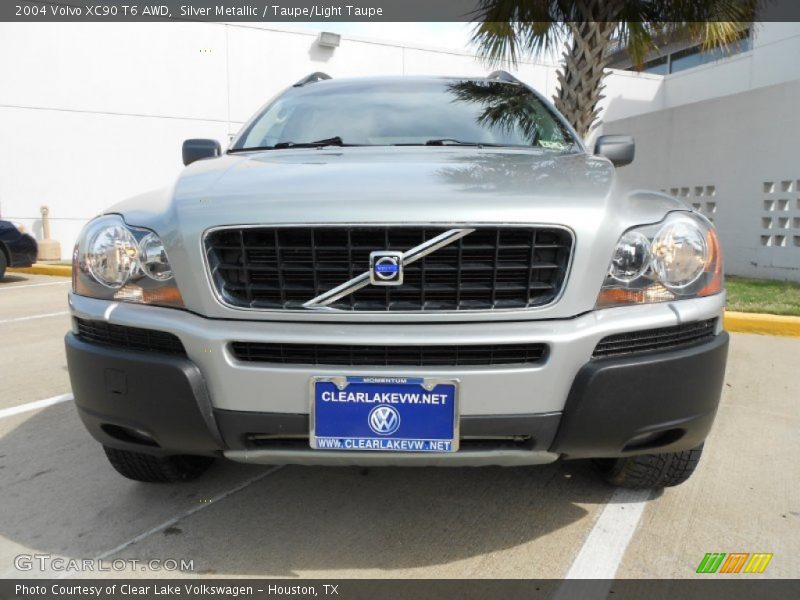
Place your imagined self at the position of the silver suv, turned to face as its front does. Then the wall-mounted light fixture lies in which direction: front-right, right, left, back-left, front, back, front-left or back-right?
back

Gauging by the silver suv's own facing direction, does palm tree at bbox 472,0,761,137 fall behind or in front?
behind

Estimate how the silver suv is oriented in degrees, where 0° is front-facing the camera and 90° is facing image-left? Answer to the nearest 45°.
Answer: approximately 0°

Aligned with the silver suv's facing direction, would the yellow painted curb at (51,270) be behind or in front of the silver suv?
behind

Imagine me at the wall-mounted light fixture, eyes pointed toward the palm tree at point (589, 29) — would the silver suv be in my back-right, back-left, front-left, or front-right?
front-right

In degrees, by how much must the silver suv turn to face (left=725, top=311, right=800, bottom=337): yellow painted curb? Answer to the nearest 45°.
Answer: approximately 135° to its left

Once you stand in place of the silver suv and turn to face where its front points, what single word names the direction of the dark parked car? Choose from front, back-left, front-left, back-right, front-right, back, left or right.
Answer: back-right
